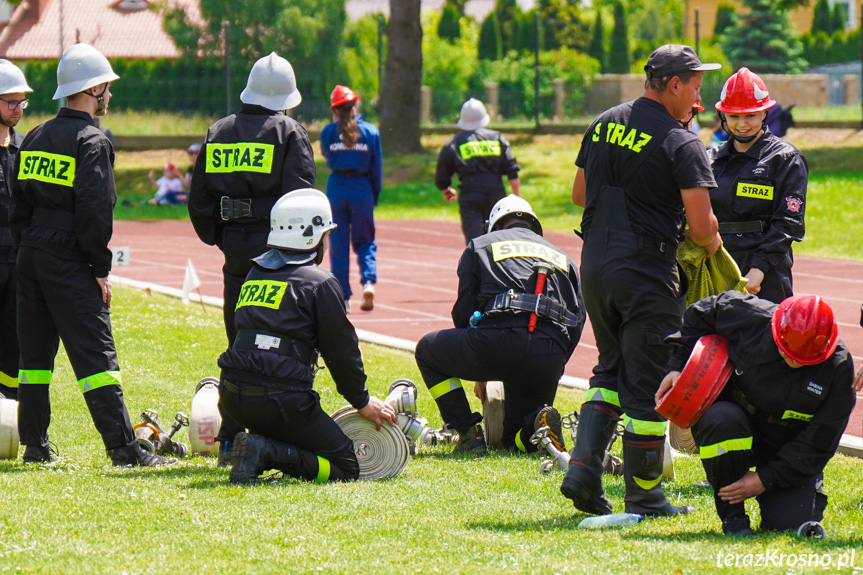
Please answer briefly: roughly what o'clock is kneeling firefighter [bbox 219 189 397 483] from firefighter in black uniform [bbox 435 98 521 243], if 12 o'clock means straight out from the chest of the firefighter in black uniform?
The kneeling firefighter is roughly at 6 o'clock from the firefighter in black uniform.

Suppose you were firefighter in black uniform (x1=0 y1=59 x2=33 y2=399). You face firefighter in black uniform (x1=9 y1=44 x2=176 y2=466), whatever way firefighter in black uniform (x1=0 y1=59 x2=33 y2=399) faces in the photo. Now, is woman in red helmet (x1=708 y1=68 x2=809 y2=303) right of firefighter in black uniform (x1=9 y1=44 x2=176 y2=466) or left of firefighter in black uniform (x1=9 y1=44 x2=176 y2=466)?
left

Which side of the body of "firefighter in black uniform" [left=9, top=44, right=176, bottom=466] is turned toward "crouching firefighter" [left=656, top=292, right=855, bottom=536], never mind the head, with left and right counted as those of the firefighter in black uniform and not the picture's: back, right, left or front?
right

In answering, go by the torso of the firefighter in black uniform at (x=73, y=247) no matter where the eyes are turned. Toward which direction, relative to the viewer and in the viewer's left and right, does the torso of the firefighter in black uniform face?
facing away from the viewer and to the right of the viewer

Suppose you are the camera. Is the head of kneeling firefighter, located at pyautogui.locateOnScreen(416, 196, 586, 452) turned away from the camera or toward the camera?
away from the camera

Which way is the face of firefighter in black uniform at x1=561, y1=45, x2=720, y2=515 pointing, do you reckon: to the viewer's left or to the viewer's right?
to the viewer's right

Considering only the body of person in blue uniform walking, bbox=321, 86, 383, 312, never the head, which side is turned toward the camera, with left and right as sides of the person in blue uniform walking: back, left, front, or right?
back

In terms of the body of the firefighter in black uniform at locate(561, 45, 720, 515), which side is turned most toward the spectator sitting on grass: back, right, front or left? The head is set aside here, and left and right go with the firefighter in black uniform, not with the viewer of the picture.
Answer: left

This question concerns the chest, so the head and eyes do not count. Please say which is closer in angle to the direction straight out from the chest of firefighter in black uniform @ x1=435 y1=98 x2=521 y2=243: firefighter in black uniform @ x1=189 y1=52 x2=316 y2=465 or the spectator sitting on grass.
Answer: the spectator sitting on grass

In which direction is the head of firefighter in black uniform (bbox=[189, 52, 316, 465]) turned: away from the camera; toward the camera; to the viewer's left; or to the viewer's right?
away from the camera

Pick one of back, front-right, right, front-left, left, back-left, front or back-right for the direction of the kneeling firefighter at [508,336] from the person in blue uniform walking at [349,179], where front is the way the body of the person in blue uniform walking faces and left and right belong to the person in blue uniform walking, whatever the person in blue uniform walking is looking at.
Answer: back

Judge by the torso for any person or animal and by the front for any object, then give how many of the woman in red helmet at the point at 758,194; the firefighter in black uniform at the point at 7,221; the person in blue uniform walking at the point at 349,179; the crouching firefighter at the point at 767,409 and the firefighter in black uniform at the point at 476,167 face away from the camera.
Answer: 2

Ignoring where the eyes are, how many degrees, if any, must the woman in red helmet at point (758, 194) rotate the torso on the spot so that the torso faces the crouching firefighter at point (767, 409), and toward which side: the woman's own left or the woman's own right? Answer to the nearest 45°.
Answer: approximately 45° to the woman's own left

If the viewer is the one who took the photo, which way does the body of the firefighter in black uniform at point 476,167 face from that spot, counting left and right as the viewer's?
facing away from the viewer

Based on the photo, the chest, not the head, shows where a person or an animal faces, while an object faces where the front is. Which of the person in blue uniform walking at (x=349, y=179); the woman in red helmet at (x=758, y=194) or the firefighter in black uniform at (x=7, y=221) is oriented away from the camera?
the person in blue uniform walking

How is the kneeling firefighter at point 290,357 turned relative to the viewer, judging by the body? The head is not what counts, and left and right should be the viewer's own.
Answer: facing away from the viewer and to the right of the viewer
